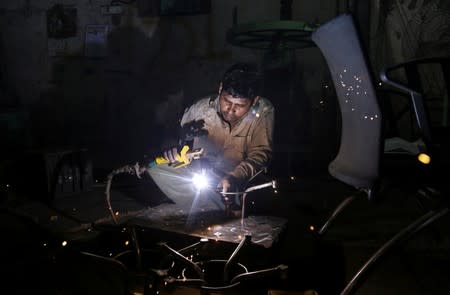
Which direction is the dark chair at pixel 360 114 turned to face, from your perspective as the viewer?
facing away from the viewer and to the right of the viewer

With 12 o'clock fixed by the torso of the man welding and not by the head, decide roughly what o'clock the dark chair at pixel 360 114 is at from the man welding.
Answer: The dark chair is roughly at 10 o'clock from the man welding.

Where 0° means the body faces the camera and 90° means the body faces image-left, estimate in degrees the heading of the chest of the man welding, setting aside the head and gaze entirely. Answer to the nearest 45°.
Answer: approximately 45°

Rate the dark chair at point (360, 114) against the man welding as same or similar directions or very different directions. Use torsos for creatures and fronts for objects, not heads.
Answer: very different directions

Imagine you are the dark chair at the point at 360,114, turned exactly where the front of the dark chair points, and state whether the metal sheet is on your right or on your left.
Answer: on your left
